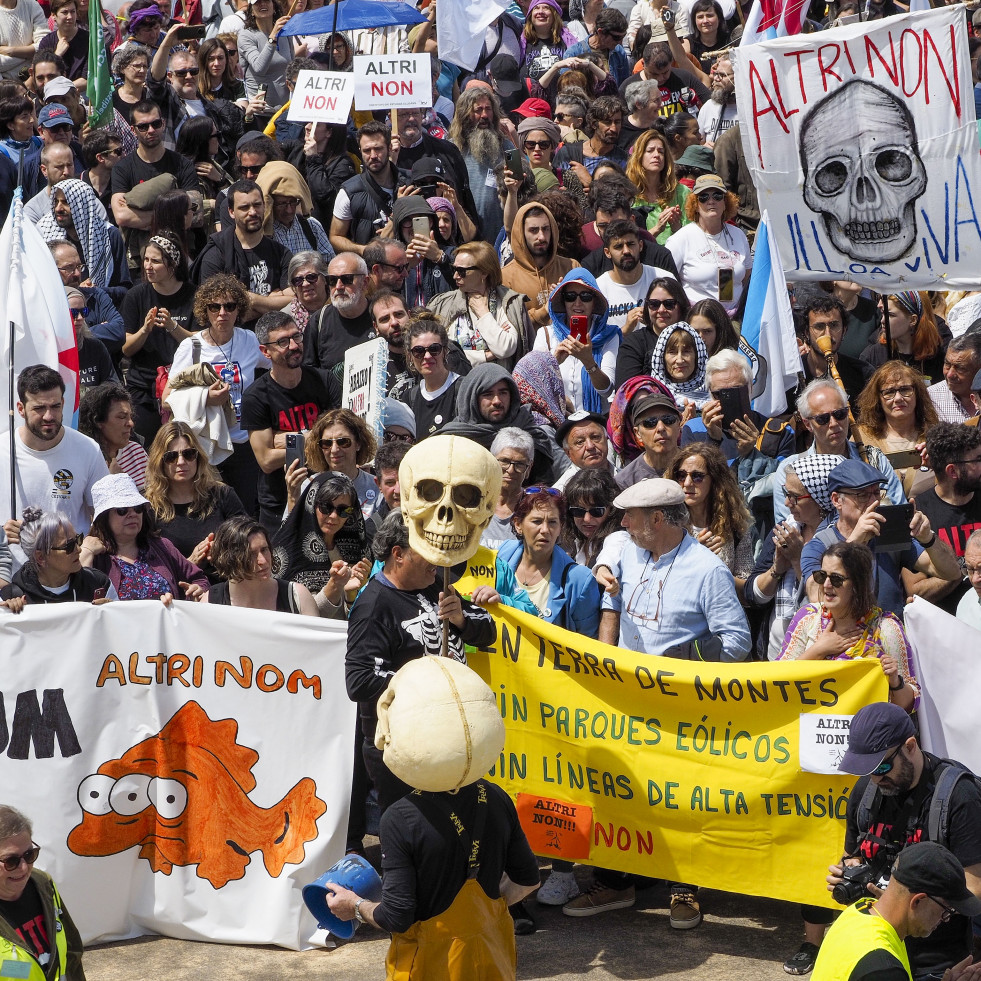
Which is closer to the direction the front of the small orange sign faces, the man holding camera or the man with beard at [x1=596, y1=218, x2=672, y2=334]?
the man holding camera

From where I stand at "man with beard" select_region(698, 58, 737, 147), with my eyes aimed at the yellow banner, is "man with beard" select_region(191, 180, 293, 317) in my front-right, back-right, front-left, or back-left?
front-right

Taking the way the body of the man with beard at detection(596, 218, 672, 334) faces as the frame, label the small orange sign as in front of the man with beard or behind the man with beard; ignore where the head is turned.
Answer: in front

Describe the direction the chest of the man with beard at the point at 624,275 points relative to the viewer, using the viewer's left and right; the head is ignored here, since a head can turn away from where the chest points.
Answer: facing the viewer

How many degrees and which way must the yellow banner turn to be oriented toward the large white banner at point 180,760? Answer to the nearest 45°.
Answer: approximately 90° to its right

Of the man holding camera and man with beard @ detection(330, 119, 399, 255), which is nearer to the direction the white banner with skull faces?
the man holding camera

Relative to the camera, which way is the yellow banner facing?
toward the camera

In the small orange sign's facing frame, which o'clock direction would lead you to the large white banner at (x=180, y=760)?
The large white banner is roughly at 3 o'clock from the small orange sign.

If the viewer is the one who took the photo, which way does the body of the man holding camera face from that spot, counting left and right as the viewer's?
facing the viewer and to the left of the viewer

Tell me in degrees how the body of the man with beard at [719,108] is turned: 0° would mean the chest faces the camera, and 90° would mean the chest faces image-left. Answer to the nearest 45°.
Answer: approximately 45°

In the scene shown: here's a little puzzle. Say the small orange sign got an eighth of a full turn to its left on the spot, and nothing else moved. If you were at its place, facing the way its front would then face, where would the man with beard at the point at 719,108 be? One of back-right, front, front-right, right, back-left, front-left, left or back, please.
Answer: back-left

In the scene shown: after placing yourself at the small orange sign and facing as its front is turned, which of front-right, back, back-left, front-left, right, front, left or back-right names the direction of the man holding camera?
front-left

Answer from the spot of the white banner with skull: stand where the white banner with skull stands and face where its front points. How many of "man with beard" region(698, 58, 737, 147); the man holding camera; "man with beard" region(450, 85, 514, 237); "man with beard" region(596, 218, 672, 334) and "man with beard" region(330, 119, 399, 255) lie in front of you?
1

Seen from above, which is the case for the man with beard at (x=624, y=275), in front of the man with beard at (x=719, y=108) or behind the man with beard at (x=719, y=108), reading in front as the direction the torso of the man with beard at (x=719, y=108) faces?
in front

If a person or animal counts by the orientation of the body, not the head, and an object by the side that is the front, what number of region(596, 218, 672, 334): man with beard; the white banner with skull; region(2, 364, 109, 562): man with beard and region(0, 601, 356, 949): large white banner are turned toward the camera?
4

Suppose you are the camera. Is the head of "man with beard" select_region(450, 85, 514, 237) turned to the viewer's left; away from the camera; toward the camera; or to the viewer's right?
toward the camera

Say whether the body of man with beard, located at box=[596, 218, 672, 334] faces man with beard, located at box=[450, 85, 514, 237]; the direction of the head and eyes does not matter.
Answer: no

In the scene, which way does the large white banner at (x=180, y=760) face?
toward the camera
